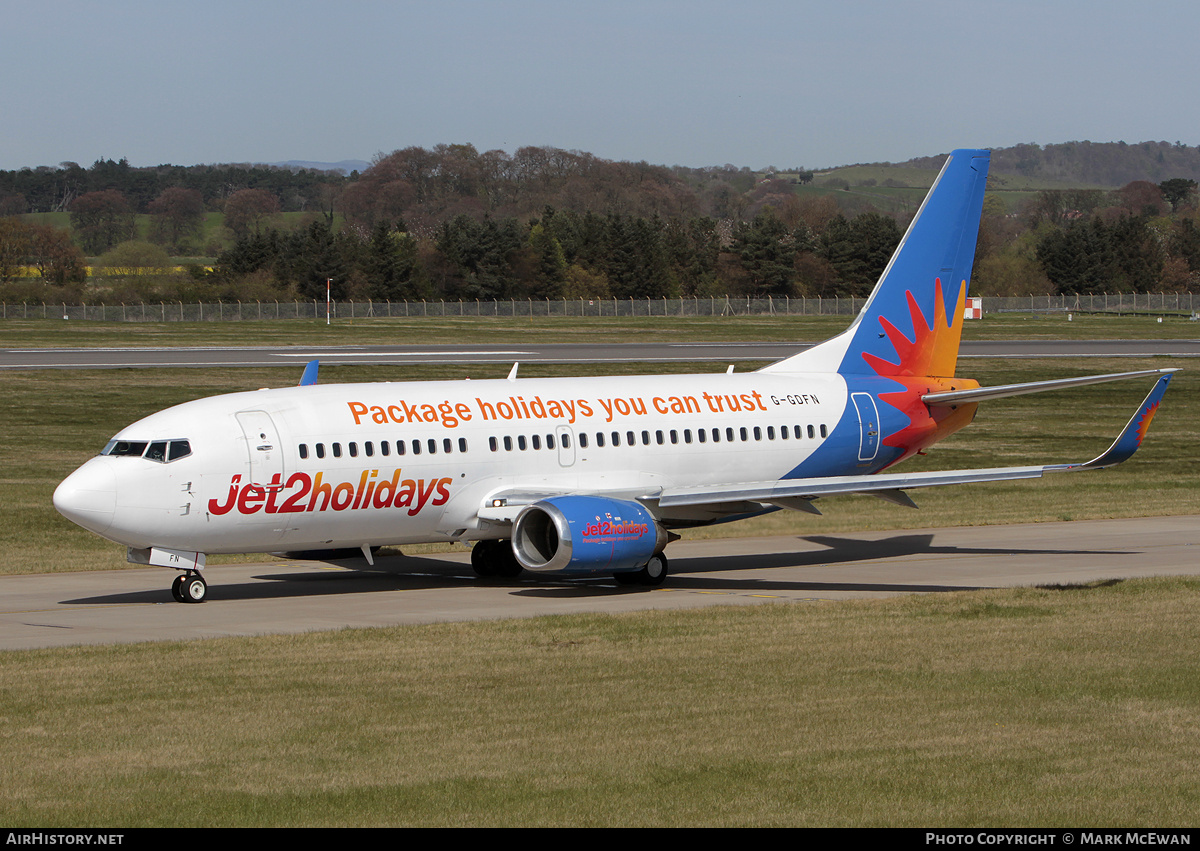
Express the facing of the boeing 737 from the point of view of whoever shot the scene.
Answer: facing the viewer and to the left of the viewer
